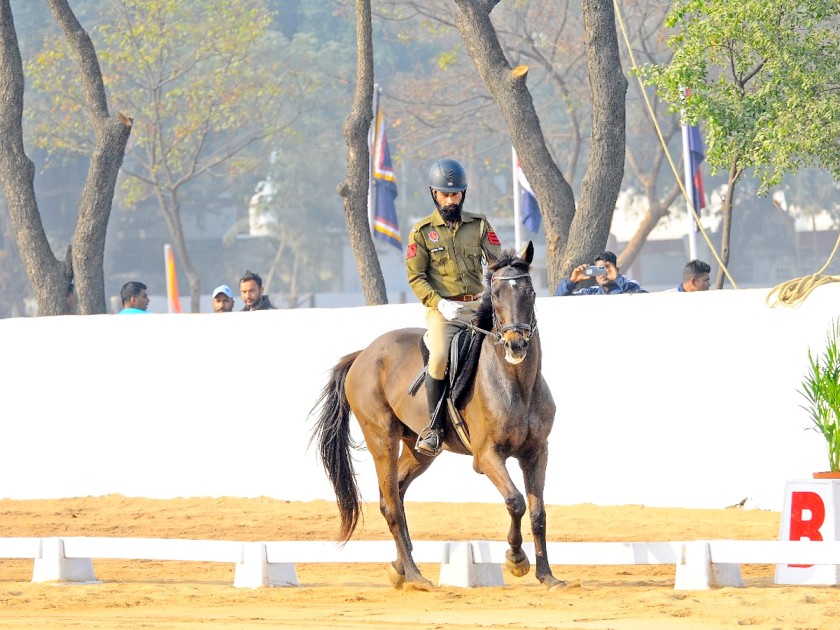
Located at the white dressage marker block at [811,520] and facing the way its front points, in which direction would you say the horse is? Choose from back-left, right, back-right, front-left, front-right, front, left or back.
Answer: right

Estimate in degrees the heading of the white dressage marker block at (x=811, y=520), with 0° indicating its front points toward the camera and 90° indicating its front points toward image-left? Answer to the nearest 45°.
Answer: approximately 0°

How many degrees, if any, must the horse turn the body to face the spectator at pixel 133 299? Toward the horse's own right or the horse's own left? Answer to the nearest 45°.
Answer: approximately 180°

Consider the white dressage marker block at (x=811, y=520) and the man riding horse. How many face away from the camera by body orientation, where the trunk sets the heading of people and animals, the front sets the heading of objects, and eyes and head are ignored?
0

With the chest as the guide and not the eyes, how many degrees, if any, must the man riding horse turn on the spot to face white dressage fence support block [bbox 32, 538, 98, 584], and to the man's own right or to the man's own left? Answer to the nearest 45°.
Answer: approximately 135° to the man's own right

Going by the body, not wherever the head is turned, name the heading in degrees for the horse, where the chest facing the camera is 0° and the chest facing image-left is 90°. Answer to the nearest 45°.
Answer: approximately 315°

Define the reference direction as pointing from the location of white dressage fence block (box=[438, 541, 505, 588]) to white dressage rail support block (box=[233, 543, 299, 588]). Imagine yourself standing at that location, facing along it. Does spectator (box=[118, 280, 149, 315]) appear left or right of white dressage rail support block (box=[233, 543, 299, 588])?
right

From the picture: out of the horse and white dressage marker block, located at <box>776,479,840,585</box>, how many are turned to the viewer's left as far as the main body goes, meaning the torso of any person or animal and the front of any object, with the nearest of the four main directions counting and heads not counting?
0

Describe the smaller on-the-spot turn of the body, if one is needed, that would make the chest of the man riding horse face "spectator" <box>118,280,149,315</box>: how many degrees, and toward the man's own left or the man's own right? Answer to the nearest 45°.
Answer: approximately 180°

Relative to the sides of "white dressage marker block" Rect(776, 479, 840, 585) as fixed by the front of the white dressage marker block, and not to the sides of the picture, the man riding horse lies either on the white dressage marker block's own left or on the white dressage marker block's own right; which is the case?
on the white dressage marker block's own right

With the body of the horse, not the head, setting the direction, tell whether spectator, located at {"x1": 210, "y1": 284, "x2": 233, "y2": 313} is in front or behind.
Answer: behind

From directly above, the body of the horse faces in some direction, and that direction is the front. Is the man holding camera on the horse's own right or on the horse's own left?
on the horse's own left

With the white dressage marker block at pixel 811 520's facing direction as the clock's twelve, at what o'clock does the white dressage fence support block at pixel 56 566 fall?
the white dressage fence support block at pixel 56 566 is roughly at 3 o'clock from the white dressage marker block at pixel 811 520.
